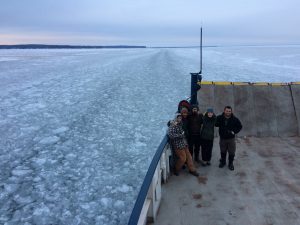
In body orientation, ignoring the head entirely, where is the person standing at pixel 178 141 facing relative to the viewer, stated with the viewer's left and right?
facing the viewer and to the right of the viewer

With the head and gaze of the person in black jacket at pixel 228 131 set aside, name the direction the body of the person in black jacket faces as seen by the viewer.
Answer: toward the camera

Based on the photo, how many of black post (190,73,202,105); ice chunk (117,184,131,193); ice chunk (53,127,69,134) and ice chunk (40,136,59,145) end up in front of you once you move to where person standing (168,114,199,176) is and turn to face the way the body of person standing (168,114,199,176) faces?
0

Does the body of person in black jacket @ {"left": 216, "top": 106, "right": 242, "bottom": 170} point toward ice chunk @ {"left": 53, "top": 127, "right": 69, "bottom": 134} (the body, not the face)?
no

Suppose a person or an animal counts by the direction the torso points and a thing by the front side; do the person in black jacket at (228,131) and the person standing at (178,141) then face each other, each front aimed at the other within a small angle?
no

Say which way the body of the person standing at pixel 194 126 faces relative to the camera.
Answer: toward the camera

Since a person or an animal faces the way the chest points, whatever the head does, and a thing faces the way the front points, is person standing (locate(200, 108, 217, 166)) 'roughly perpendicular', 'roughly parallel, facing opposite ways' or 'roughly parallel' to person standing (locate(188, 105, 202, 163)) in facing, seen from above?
roughly parallel

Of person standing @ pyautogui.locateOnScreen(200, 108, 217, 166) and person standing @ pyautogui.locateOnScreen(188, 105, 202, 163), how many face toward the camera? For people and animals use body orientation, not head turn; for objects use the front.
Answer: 2

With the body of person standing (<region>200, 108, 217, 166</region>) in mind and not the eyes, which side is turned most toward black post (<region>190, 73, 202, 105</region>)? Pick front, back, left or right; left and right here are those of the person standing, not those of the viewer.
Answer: back

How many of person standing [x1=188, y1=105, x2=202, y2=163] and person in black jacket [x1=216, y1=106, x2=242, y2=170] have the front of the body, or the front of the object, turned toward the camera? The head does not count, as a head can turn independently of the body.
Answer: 2

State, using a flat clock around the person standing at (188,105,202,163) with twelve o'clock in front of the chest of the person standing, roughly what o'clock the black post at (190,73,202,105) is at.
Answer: The black post is roughly at 6 o'clock from the person standing.

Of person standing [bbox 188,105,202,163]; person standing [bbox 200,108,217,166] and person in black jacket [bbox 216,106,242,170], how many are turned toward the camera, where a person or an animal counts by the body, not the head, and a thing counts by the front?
3

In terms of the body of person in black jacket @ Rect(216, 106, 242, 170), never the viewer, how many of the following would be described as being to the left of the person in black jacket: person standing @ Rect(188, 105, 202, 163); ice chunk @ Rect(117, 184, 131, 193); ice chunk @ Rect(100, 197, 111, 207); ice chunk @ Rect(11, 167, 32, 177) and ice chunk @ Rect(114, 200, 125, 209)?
0

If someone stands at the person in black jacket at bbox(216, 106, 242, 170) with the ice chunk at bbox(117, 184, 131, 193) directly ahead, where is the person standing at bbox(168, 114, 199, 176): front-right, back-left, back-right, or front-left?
front-left

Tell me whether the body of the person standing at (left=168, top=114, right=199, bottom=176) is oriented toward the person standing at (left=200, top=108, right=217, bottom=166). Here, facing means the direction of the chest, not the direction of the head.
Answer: no

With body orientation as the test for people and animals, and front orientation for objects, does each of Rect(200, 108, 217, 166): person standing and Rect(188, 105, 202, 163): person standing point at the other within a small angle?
no

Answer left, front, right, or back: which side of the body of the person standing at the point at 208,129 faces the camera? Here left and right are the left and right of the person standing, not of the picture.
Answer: front
